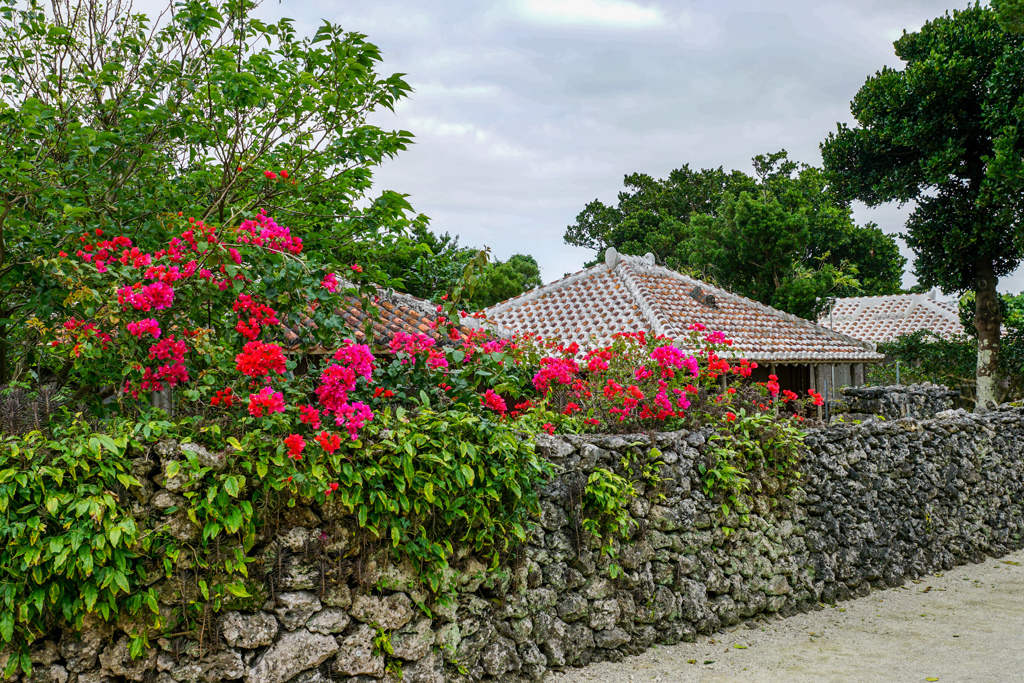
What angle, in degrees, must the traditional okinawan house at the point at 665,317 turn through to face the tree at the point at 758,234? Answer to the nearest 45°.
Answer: approximately 135° to its left

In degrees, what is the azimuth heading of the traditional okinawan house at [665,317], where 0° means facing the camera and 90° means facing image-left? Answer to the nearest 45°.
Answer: approximately 315°

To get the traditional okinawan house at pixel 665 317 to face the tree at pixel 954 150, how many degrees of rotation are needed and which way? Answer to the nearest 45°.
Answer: approximately 45° to its left

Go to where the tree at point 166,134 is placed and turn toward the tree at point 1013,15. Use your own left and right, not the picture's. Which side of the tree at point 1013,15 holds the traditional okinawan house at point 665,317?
left

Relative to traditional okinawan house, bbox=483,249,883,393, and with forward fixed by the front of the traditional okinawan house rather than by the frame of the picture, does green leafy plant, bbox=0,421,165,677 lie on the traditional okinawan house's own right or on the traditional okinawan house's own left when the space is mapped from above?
on the traditional okinawan house's own right

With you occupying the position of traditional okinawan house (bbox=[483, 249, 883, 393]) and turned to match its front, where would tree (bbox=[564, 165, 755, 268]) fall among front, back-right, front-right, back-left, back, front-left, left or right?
back-left

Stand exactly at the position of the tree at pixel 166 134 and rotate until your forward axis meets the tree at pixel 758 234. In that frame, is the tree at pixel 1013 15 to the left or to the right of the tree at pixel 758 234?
right

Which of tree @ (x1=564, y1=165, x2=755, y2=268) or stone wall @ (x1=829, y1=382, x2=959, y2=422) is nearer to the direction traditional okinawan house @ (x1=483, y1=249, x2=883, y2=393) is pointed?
the stone wall

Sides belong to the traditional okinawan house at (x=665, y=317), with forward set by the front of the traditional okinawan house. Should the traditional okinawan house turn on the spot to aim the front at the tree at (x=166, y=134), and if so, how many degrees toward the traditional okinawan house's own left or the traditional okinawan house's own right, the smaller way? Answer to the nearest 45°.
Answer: approximately 45° to the traditional okinawan house's own right

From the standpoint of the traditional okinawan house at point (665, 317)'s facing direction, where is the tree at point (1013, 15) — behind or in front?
in front
